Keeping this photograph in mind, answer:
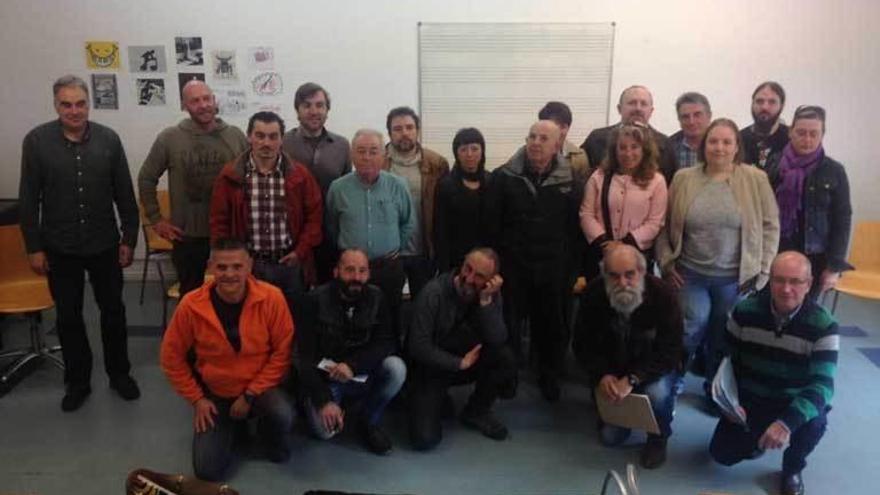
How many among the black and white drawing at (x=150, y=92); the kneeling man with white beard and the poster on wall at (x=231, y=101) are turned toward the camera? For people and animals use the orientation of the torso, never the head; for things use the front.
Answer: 3

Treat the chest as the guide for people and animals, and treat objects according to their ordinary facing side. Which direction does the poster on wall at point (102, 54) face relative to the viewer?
toward the camera

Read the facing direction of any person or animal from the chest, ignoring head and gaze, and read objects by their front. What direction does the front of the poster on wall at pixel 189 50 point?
toward the camera

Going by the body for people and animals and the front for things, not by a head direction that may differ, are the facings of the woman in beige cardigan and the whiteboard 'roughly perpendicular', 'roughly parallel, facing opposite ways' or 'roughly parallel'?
roughly parallel

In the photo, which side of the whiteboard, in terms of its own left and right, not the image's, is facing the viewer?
front

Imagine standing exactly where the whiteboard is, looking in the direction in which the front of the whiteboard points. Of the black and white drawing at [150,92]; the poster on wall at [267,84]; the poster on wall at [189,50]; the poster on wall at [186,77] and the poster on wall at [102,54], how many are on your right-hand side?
5

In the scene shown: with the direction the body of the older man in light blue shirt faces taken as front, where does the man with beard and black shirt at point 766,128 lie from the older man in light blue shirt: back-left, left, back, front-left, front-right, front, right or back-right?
left

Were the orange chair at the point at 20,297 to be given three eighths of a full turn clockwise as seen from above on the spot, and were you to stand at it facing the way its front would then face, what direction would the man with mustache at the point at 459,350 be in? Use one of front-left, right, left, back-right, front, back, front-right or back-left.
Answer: back-left

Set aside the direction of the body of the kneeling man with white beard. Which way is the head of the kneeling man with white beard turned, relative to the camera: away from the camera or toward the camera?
toward the camera

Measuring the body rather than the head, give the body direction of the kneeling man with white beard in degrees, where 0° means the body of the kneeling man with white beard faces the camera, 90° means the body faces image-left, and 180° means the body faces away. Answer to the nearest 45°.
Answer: approximately 0°

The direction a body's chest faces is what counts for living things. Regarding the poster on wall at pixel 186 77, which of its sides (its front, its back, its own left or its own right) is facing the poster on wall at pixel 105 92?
right

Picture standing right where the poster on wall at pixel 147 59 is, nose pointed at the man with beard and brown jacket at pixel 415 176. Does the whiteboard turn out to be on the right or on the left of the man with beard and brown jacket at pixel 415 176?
left

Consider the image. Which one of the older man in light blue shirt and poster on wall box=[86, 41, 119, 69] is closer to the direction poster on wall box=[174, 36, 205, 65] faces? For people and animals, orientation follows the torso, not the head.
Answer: the older man in light blue shirt

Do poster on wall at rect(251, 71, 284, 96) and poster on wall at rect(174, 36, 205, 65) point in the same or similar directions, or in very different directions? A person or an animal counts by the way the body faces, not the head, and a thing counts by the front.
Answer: same or similar directions

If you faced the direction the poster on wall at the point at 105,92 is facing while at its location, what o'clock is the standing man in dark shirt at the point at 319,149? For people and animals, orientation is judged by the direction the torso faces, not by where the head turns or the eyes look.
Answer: The standing man in dark shirt is roughly at 11 o'clock from the poster on wall.

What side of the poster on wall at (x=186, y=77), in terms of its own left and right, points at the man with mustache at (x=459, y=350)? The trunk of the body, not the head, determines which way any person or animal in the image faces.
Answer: front

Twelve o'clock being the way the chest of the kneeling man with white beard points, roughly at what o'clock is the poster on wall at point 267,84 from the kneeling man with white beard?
The poster on wall is roughly at 4 o'clock from the kneeling man with white beard.
